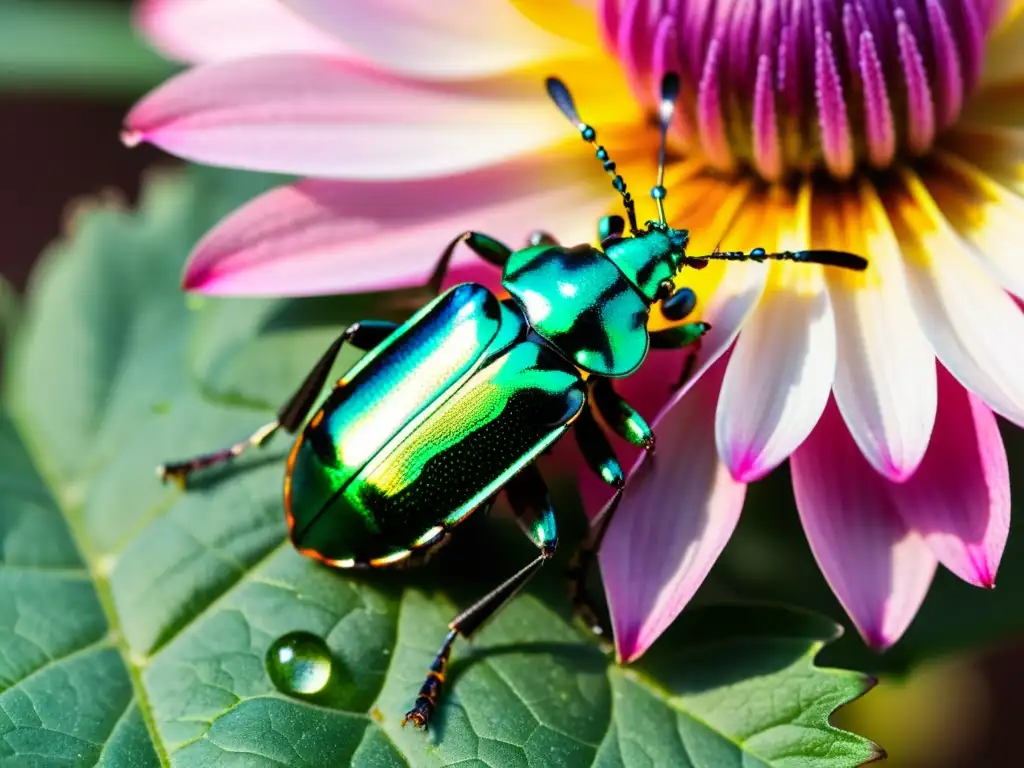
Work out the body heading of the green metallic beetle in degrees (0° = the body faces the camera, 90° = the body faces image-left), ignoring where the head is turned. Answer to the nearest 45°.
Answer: approximately 225°
